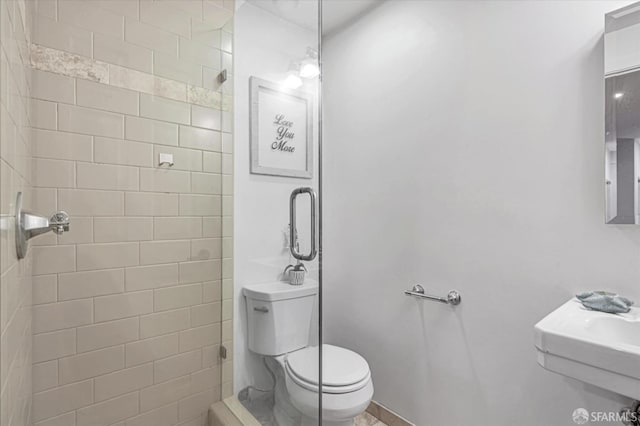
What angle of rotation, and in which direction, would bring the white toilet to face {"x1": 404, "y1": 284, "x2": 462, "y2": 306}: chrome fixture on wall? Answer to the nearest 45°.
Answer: approximately 45° to its left

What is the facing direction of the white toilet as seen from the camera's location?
facing the viewer and to the right of the viewer

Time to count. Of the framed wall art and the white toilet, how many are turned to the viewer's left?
0

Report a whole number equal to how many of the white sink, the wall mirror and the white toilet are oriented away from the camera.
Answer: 0

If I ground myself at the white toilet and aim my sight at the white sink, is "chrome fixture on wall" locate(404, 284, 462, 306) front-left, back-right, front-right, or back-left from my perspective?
front-left

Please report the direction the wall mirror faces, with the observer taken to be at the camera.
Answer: facing the viewer and to the left of the viewer

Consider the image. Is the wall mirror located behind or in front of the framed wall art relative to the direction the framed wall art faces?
in front

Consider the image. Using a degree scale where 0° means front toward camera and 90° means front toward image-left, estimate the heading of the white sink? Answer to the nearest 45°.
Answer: approximately 45°

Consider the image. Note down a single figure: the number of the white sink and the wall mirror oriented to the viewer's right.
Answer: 0

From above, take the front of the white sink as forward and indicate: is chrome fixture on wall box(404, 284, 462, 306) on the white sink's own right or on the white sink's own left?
on the white sink's own right

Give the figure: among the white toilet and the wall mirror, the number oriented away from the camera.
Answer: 0

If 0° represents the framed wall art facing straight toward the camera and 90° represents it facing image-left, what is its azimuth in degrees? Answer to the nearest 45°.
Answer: approximately 315°

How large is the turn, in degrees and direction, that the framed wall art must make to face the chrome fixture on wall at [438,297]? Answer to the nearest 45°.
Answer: approximately 45° to its left
